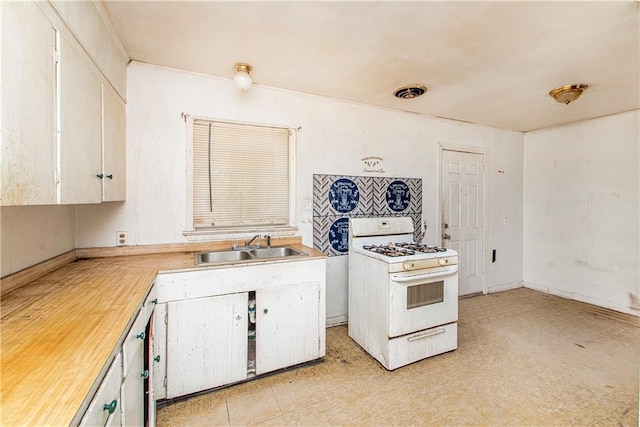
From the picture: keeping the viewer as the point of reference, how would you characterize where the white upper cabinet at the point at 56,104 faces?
facing to the right of the viewer

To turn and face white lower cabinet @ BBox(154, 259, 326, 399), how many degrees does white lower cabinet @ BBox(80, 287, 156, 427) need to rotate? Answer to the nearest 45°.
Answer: approximately 45° to its left

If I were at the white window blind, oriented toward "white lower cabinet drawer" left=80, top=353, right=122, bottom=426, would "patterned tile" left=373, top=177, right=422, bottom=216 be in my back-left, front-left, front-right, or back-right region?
back-left

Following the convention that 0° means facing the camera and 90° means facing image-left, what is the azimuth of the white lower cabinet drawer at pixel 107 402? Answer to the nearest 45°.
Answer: approximately 270°

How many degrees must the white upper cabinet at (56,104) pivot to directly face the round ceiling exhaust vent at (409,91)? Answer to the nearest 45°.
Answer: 0° — it already faces it

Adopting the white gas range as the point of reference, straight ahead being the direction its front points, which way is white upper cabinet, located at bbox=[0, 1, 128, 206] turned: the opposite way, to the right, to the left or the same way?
to the left

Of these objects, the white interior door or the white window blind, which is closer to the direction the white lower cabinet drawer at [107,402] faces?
the white interior door

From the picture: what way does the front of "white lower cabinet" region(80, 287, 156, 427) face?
to the viewer's right

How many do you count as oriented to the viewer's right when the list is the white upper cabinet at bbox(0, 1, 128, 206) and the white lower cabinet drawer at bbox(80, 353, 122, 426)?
2

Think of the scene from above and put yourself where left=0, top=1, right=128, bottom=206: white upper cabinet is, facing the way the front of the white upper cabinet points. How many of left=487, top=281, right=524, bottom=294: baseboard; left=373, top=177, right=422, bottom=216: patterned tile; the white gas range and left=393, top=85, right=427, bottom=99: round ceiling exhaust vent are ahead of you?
4
